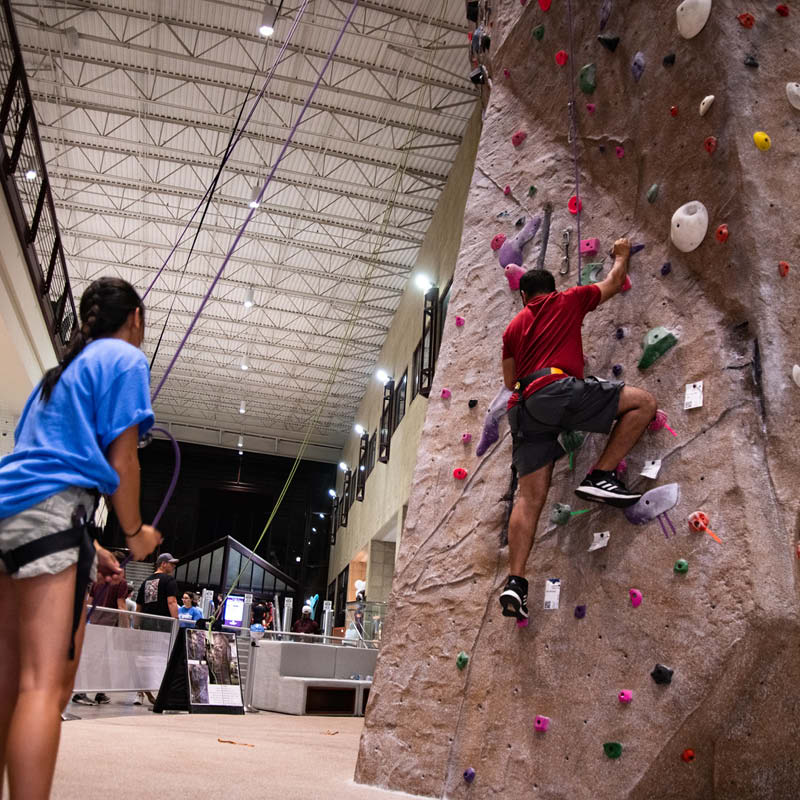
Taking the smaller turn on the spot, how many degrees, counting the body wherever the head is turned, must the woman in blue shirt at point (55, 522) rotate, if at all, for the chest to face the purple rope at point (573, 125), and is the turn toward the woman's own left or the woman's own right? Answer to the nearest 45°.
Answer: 0° — they already face it

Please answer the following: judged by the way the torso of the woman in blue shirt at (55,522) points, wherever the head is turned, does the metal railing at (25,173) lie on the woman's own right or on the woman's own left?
on the woman's own left

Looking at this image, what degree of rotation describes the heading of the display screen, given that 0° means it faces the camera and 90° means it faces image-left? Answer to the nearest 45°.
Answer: approximately 0°

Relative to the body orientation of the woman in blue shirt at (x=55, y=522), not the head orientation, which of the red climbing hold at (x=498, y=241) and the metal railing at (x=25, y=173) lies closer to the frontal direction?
the red climbing hold

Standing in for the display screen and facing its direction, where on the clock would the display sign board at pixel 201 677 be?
The display sign board is roughly at 12 o'clock from the display screen.

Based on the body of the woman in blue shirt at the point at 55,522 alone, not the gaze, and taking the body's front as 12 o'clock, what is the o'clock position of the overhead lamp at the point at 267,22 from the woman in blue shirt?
The overhead lamp is roughly at 11 o'clock from the woman in blue shirt.

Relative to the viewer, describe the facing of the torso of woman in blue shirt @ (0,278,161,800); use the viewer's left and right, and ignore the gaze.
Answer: facing away from the viewer and to the right of the viewer

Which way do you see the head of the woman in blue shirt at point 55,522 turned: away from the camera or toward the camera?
away from the camera

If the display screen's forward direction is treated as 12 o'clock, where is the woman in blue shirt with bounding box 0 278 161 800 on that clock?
The woman in blue shirt is roughly at 12 o'clock from the display screen.

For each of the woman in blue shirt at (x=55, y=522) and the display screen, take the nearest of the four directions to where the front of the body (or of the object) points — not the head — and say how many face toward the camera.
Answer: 1
